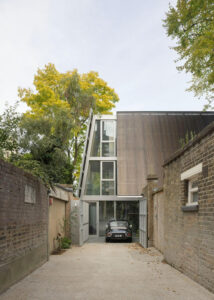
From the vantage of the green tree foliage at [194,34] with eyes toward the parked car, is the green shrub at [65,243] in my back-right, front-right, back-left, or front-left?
front-left

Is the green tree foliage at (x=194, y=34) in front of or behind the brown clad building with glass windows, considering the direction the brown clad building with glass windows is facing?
in front

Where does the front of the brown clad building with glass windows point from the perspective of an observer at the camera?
facing the viewer

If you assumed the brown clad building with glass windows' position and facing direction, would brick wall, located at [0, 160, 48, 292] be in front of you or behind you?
in front

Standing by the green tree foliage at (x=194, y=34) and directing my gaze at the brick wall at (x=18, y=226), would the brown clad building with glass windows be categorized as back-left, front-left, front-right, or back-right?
back-right

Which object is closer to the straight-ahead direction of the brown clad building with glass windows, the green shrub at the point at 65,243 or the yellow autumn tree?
the green shrub

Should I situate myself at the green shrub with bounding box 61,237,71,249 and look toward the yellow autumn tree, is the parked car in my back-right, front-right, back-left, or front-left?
front-right
